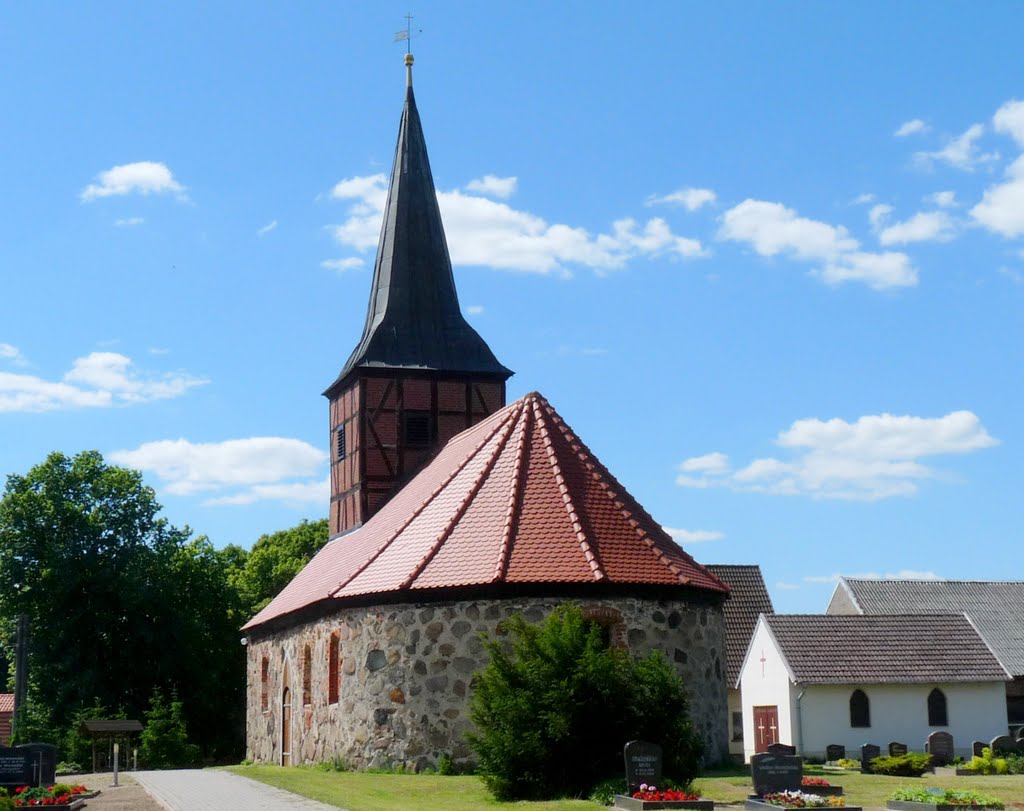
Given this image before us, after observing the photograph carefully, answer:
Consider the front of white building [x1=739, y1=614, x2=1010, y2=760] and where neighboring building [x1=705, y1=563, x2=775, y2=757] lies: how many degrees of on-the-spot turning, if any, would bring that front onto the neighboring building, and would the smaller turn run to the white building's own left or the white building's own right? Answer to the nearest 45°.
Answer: approximately 90° to the white building's own right

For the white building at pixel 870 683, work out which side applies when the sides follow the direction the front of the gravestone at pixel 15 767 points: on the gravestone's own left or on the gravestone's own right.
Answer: on the gravestone's own left

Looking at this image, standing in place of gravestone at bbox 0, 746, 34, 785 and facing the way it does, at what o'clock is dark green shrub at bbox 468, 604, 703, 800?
The dark green shrub is roughly at 10 o'clock from the gravestone.

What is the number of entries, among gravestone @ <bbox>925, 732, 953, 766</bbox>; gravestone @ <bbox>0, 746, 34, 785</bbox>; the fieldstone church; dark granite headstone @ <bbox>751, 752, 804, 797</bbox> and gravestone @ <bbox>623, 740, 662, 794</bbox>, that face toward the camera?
4

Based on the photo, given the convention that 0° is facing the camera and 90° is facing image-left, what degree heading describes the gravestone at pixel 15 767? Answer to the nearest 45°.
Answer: approximately 0°

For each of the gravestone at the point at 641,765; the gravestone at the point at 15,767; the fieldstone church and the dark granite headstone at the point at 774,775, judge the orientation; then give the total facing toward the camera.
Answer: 3

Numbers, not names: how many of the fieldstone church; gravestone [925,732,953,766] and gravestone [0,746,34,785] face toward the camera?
2

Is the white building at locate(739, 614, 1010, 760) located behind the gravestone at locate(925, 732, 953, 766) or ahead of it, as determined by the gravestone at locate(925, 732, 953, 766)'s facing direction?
behind

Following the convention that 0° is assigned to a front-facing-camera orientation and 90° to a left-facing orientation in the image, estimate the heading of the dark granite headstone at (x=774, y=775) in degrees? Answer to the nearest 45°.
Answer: approximately 0°

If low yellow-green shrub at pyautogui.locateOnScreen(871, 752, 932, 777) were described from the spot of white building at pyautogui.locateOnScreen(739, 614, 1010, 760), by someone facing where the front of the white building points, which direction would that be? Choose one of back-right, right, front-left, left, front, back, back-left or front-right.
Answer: front-left

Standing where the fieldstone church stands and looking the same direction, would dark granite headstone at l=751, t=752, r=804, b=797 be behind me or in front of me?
behind

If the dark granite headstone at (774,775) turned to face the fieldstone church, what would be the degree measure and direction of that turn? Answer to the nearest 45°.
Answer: approximately 135° to its right
